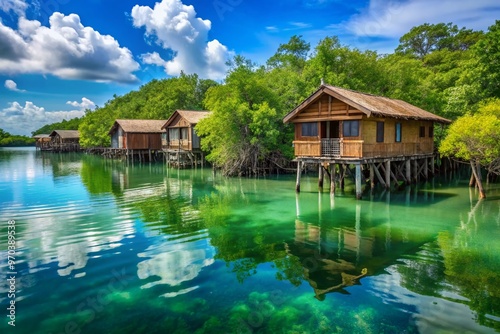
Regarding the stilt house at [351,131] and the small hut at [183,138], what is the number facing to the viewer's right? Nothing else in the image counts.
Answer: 0

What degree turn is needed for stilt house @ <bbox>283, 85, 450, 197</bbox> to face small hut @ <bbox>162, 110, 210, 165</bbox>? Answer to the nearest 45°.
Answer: approximately 90° to its right

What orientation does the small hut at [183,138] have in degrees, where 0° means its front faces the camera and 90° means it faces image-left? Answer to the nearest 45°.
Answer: approximately 45°

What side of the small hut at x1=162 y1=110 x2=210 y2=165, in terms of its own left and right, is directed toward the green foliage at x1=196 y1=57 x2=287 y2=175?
left

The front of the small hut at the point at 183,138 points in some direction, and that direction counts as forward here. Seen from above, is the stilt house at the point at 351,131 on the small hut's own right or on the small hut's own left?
on the small hut's own left

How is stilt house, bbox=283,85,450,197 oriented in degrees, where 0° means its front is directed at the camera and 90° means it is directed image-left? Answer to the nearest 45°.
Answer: approximately 45°

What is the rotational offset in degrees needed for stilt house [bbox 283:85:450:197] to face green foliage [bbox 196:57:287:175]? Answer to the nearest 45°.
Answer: approximately 90° to its right
